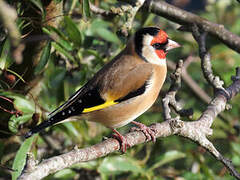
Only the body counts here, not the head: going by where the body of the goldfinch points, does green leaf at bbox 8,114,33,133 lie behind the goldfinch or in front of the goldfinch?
behind

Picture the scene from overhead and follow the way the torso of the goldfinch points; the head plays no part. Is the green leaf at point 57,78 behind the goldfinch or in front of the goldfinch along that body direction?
behind

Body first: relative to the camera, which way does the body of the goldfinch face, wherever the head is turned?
to the viewer's right

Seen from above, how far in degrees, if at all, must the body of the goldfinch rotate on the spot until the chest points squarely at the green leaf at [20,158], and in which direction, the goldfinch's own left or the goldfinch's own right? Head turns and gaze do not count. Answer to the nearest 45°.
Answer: approximately 135° to the goldfinch's own right
